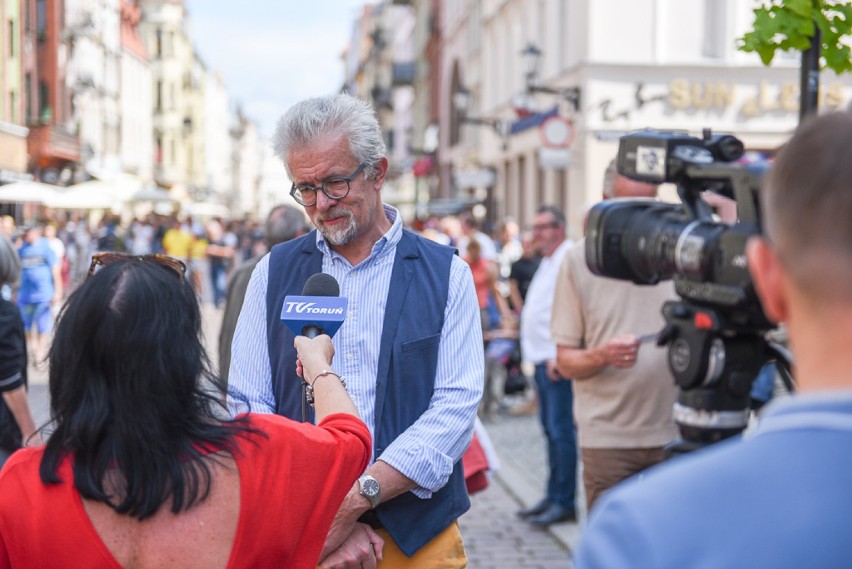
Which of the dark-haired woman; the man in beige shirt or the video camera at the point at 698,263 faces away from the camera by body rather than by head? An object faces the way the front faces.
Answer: the dark-haired woman

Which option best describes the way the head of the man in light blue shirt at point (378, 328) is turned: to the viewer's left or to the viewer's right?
to the viewer's left

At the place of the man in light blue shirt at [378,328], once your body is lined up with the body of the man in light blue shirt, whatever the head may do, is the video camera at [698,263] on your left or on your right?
on your left

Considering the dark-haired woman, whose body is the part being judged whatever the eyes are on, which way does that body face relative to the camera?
away from the camera

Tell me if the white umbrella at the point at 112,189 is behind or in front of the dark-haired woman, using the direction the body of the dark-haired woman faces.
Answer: in front

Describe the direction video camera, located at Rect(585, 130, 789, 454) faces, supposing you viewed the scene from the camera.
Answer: facing to the left of the viewer

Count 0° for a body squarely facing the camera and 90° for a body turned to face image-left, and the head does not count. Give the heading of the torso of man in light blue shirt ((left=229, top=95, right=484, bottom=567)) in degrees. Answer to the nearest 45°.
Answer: approximately 45°

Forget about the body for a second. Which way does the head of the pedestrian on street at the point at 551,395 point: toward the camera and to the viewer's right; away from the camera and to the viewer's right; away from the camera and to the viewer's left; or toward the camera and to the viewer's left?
toward the camera and to the viewer's left
